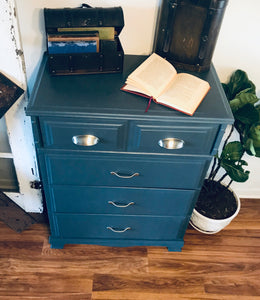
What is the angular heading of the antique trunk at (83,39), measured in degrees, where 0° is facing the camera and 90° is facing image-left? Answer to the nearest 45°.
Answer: approximately 0°

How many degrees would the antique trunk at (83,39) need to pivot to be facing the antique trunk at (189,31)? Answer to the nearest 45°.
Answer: approximately 90° to its left

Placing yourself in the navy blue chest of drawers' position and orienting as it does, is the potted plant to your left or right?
on your left

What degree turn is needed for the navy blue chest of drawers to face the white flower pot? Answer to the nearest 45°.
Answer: approximately 90° to its left

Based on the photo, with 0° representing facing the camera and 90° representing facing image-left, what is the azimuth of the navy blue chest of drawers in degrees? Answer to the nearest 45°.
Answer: approximately 0°

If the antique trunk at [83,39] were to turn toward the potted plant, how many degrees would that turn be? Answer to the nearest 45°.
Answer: approximately 90° to its left
